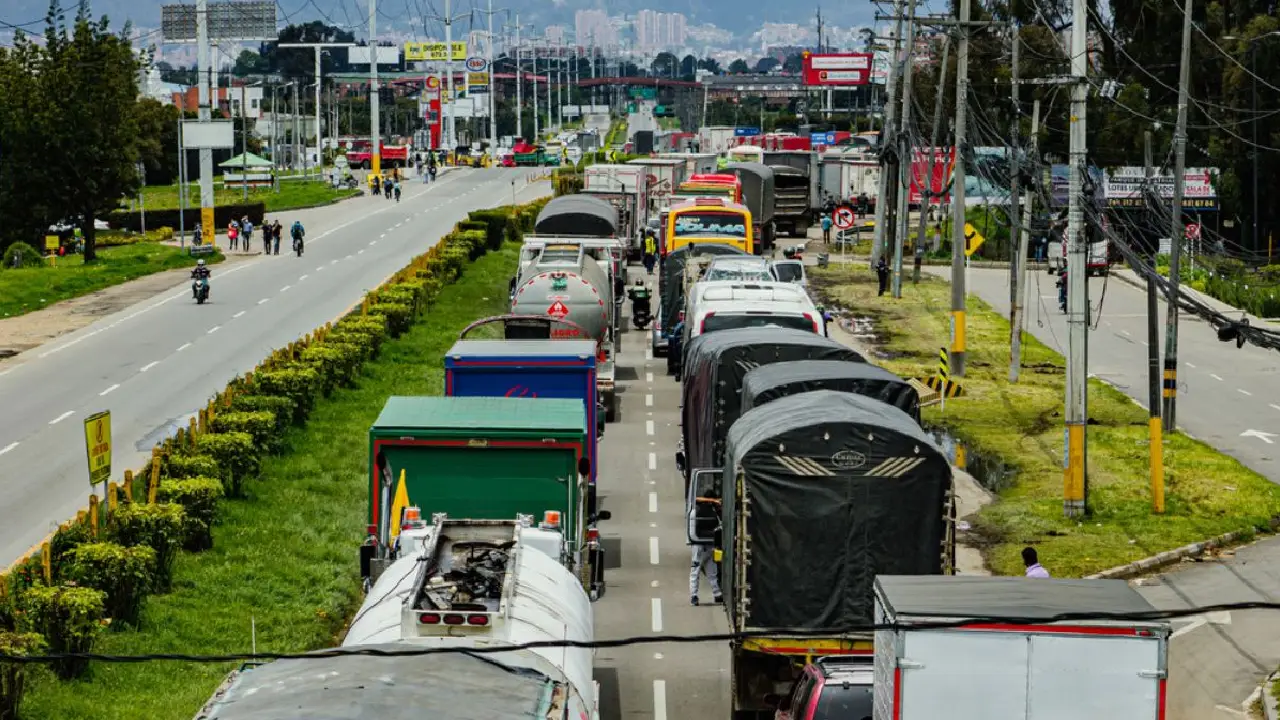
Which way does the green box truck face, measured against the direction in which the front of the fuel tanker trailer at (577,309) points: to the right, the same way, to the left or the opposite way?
the same way

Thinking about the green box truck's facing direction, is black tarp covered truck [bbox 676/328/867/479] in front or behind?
in front

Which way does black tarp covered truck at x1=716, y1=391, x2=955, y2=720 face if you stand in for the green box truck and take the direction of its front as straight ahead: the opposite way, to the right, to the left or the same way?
the same way

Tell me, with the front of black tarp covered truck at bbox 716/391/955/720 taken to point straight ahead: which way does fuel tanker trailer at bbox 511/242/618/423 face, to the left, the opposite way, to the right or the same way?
the same way

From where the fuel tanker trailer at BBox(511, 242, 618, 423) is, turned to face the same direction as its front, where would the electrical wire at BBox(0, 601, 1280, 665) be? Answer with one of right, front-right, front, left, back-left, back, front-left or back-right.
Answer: back

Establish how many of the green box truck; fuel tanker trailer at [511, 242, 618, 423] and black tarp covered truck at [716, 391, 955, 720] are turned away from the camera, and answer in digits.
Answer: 3

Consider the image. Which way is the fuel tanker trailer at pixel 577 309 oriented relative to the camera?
away from the camera

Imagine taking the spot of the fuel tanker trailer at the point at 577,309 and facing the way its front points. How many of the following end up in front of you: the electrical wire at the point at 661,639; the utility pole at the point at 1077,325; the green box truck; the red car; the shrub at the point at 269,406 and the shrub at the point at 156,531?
0

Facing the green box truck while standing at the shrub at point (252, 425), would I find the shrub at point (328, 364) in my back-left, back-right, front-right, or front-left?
back-left

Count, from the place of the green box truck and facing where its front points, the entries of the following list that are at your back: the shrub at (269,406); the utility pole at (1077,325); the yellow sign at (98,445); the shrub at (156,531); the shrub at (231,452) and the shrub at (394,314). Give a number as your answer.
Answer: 0

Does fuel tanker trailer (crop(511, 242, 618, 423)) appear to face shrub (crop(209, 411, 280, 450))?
no

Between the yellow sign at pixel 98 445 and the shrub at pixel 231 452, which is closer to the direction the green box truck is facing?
the shrub

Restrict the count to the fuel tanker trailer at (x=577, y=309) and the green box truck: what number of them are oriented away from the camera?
2

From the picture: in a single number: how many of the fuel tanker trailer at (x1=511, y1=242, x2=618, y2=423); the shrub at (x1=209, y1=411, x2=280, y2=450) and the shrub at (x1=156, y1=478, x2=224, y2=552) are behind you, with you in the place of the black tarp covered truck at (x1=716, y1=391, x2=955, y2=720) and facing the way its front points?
0

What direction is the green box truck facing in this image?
away from the camera
